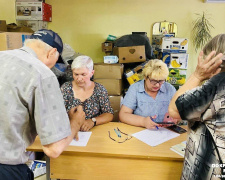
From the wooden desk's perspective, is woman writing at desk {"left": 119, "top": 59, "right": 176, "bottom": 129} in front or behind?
in front

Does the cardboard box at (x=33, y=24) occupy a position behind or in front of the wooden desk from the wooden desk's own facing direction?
in front

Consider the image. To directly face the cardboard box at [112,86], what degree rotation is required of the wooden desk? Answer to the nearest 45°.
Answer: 0° — it already faces it

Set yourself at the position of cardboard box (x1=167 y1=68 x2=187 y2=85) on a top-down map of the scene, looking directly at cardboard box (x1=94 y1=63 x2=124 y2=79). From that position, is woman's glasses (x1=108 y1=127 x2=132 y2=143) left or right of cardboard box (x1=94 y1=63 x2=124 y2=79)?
left

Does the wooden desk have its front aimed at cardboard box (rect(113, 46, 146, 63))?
yes
